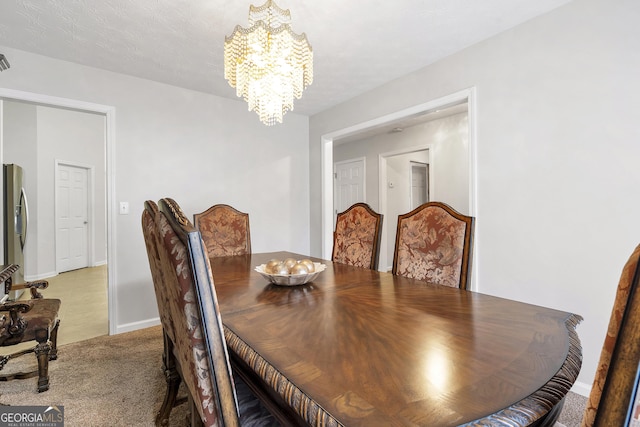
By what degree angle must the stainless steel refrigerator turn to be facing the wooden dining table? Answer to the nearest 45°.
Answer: approximately 45° to its right

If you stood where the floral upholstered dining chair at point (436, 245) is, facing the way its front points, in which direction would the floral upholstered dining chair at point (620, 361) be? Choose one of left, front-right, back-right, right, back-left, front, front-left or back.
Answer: front-left

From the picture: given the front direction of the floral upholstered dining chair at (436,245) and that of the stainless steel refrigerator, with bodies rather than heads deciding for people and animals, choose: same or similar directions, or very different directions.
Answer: very different directions

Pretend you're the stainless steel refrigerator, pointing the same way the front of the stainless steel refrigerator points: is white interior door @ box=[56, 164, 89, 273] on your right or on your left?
on your left

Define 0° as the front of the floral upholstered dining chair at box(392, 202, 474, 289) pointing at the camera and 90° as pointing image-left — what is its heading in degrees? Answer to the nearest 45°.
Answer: approximately 45°

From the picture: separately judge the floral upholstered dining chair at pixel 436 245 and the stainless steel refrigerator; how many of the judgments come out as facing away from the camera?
0

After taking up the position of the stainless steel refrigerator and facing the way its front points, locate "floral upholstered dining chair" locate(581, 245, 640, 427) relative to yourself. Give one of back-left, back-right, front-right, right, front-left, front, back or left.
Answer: front-right

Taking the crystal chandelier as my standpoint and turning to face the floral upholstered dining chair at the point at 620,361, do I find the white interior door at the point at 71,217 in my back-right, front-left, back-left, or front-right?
back-right

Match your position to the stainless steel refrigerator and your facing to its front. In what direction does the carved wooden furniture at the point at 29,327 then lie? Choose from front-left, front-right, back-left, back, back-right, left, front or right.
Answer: front-right

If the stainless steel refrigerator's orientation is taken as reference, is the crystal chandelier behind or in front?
in front

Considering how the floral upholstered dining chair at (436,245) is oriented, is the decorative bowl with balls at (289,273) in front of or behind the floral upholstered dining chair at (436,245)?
in front

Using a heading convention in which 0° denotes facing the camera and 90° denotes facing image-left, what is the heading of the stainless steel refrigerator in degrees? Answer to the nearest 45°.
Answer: approximately 315°
